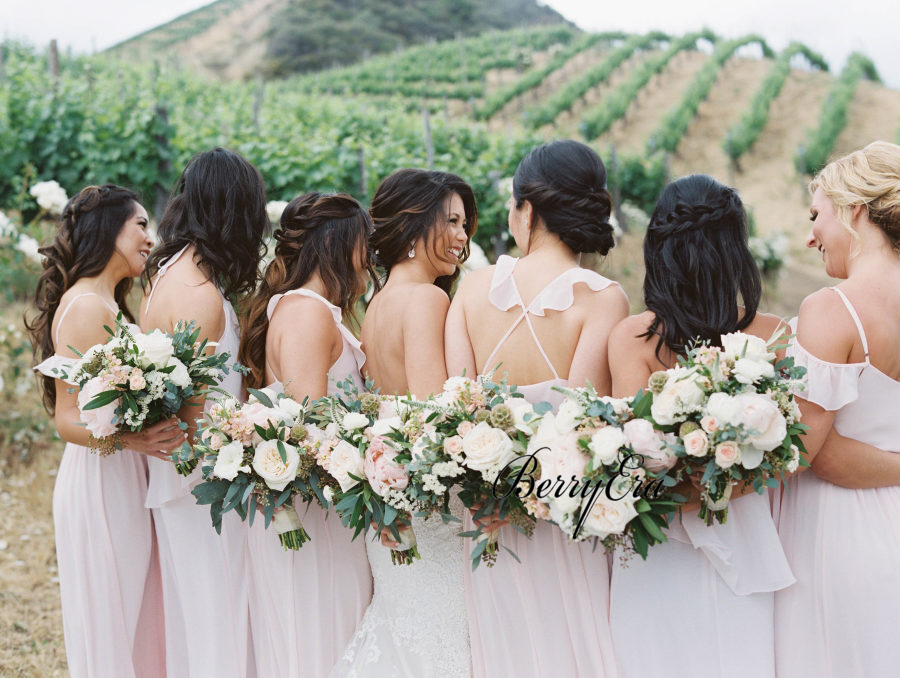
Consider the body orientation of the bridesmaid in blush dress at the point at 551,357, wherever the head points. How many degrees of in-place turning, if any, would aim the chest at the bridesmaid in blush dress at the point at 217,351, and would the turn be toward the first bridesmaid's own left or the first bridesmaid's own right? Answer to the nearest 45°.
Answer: approximately 90° to the first bridesmaid's own left

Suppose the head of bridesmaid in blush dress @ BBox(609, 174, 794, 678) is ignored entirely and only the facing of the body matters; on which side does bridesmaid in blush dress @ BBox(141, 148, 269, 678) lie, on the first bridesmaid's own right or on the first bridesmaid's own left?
on the first bridesmaid's own left

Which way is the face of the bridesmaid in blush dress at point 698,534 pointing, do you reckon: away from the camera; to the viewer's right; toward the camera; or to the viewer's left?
away from the camera

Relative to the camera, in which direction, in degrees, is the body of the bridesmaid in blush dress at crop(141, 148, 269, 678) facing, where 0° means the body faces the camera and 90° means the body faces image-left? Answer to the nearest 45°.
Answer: approximately 225°

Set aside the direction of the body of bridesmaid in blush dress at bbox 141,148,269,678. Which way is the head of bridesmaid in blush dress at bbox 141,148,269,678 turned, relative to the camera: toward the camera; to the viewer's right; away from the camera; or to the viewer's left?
away from the camera

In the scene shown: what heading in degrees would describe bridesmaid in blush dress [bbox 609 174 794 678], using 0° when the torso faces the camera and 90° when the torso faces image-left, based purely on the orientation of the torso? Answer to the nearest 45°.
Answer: approximately 180°

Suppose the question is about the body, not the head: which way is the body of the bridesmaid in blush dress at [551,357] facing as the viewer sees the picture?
away from the camera

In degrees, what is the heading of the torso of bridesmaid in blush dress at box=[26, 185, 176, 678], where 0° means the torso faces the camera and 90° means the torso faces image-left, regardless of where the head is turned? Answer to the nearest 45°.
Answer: approximately 270°

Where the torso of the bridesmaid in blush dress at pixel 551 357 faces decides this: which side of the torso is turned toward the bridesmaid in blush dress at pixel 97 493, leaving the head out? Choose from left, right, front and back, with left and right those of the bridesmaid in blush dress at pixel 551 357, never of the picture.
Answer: left

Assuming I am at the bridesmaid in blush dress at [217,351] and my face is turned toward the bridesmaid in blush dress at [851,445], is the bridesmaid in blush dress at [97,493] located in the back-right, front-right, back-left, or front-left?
back-right

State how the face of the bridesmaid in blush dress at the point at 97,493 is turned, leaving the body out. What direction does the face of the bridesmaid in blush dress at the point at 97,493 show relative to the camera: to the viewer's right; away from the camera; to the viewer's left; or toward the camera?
to the viewer's right
